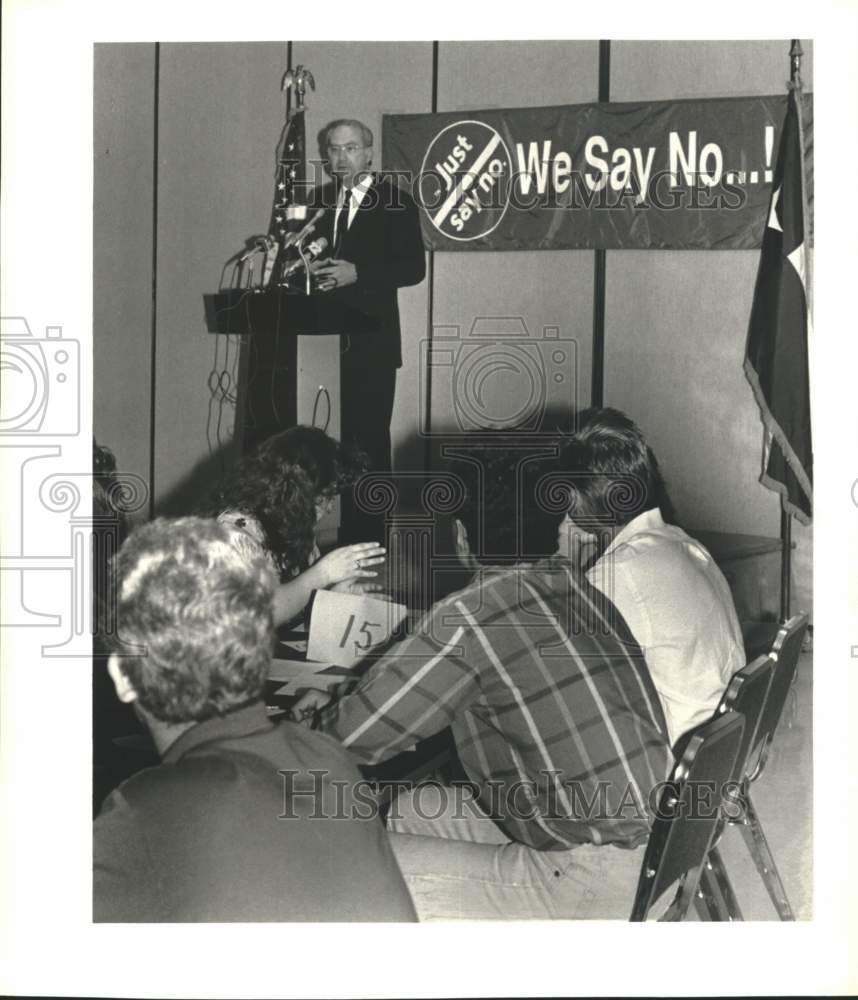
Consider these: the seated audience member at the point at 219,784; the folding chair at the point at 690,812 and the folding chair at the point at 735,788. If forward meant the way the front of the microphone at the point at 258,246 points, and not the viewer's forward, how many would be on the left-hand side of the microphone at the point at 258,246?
0

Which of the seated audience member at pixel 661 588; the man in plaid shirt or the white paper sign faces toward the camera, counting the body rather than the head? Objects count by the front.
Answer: the white paper sign

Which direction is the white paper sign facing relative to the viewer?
toward the camera

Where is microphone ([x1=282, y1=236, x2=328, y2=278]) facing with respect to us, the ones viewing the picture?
facing to the right of the viewer

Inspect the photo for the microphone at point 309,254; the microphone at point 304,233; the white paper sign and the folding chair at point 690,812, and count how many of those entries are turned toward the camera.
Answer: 1

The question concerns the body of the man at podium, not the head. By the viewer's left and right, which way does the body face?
facing the viewer and to the left of the viewer

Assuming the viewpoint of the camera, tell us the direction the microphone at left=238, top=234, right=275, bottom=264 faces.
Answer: facing to the right of the viewer

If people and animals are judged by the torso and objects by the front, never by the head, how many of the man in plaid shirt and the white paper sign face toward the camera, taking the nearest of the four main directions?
1

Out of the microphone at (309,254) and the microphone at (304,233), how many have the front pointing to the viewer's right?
2

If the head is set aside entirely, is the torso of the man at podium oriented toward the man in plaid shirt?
no

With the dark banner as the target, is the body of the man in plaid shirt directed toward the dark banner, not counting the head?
no
